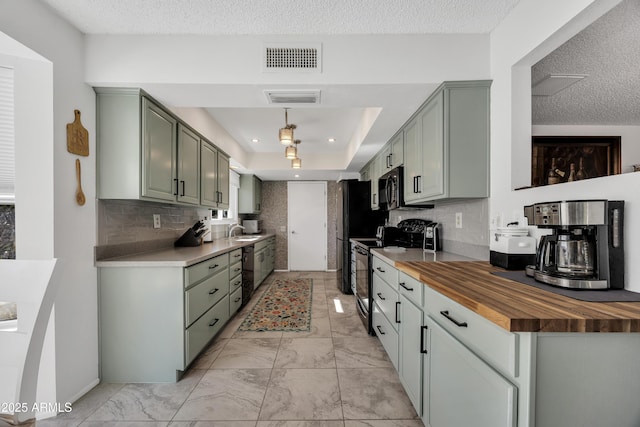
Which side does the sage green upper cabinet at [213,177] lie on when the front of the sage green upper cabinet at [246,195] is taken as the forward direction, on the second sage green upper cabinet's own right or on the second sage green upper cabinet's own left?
on the second sage green upper cabinet's own right

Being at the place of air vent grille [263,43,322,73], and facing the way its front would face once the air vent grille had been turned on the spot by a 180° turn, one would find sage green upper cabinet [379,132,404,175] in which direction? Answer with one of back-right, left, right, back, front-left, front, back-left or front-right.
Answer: front-right

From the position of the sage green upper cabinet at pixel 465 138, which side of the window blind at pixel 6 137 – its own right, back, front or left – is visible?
front

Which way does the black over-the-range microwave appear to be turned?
to the viewer's left

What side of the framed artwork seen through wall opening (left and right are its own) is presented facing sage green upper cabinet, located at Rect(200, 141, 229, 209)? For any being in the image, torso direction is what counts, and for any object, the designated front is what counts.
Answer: right

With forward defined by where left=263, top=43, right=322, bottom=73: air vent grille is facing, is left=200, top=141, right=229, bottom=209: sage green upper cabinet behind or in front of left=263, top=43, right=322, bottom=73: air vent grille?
behind

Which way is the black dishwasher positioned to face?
to the viewer's right

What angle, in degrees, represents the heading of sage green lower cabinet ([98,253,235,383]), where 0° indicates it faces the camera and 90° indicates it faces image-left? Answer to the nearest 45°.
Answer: approximately 270°

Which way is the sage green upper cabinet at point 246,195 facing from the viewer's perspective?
to the viewer's right

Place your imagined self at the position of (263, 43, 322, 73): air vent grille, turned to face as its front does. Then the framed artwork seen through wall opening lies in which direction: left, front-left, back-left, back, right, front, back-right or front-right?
left
